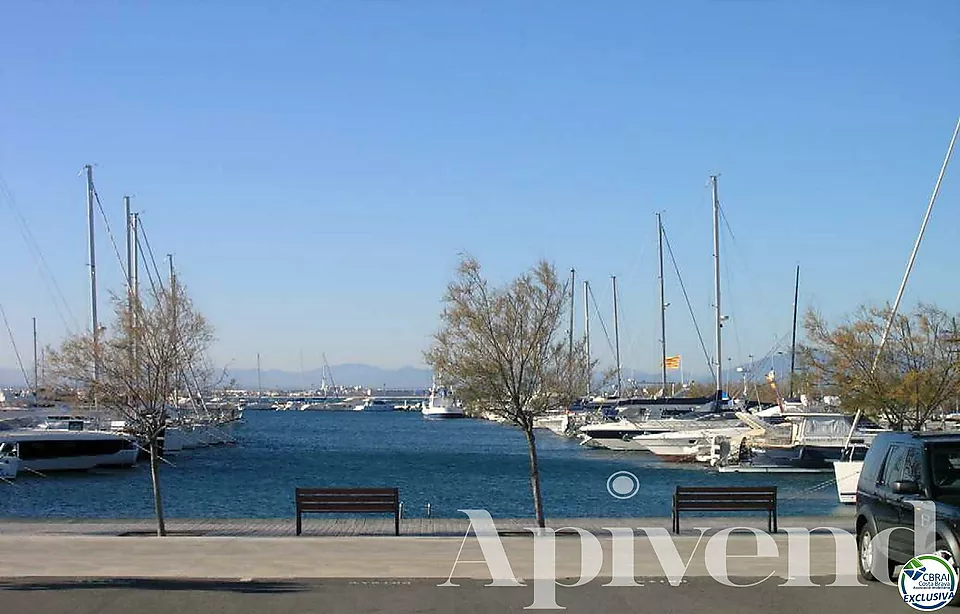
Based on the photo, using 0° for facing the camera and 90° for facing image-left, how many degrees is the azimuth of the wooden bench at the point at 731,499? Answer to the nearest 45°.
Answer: approximately 180°

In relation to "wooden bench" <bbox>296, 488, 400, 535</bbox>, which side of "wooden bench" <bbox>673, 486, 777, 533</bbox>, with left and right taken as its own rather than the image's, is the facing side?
left

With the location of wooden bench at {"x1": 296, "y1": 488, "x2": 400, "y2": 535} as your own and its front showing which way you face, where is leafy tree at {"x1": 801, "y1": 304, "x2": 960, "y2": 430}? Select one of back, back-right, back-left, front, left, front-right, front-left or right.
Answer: front-right

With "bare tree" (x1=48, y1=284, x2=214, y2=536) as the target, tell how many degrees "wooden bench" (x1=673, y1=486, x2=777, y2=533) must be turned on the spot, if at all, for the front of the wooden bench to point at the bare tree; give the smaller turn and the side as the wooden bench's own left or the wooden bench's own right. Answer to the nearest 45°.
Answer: approximately 90° to the wooden bench's own left

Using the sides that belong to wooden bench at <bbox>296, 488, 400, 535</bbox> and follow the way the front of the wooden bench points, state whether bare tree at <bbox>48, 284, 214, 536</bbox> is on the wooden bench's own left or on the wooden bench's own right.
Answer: on the wooden bench's own left

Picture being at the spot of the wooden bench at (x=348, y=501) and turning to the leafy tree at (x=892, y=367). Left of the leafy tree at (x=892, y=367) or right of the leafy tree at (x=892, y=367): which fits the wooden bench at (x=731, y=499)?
right

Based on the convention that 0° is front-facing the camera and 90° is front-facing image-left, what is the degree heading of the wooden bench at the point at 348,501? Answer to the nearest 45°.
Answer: approximately 180°

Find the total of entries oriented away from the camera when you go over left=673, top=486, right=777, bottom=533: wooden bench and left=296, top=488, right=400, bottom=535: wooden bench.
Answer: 2

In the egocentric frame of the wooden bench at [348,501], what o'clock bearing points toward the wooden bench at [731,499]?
the wooden bench at [731,499] is roughly at 3 o'clock from the wooden bench at [348,501].
